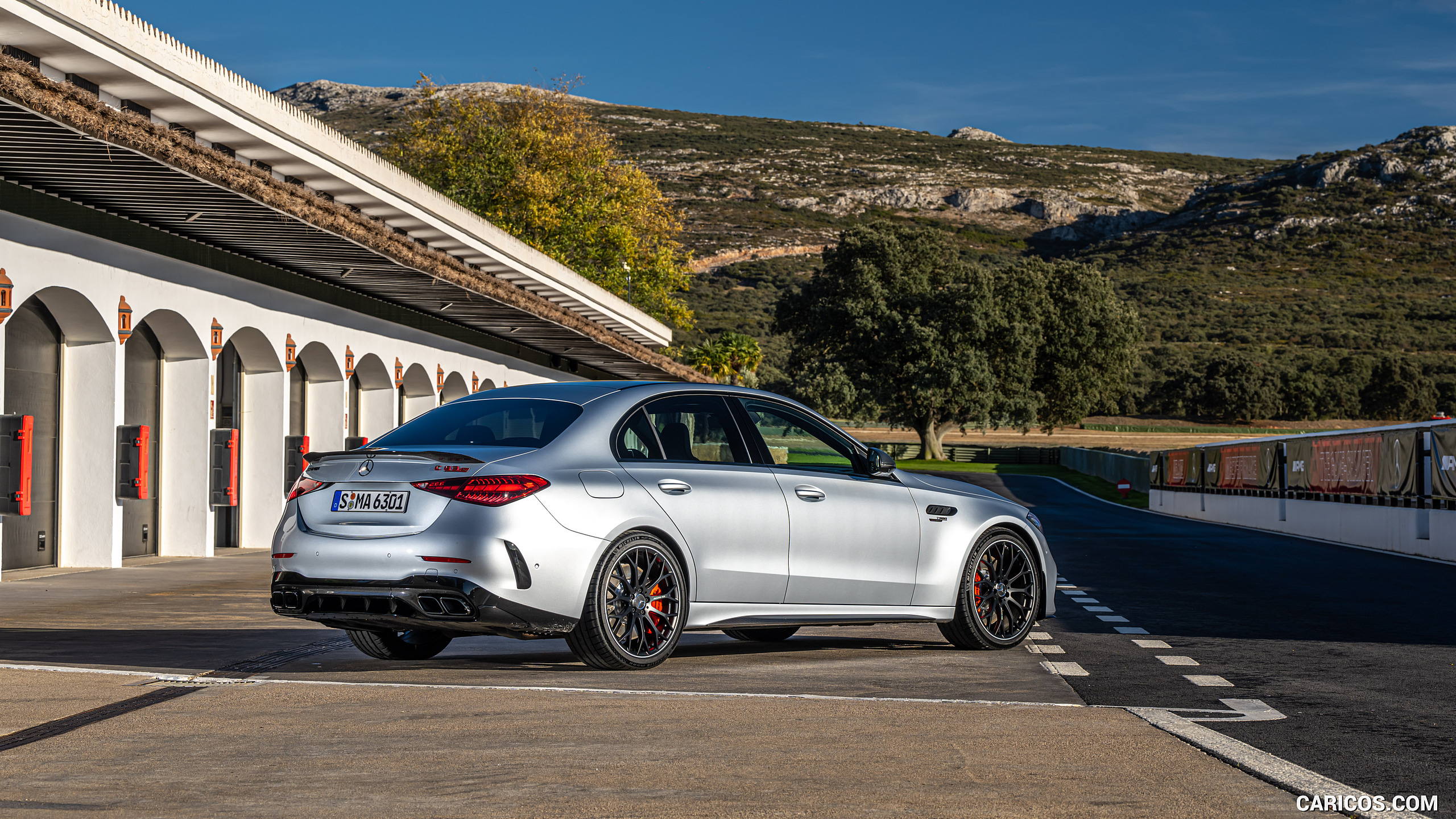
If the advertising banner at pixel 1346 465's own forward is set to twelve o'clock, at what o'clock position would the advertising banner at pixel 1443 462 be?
the advertising banner at pixel 1443 462 is roughly at 10 o'clock from the advertising banner at pixel 1346 465.

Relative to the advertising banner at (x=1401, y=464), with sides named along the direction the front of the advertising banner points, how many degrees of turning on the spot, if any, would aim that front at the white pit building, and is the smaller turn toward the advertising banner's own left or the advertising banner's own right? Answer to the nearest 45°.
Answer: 0° — it already faces it

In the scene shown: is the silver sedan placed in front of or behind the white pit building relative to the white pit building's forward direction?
in front

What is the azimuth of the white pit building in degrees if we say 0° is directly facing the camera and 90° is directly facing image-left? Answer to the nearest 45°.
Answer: approximately 315°

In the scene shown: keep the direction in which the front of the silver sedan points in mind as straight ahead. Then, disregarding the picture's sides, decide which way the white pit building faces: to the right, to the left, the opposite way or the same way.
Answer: to the right

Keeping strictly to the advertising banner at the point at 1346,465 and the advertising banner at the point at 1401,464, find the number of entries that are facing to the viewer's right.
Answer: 0

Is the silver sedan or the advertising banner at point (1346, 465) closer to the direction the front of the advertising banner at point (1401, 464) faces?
the silver sedan

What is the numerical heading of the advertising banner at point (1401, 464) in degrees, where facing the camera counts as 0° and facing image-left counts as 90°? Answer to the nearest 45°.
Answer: approximately 45°

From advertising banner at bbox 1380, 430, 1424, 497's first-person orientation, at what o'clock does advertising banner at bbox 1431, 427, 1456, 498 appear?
advertising banner at bbox 1431, 427, 1456, 498 is roughly at 10 o'clock from advertising banner at bbox 1380, 430, 1424, 497.

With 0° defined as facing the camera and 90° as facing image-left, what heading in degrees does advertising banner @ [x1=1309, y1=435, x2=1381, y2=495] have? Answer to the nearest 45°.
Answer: approximately 45°
